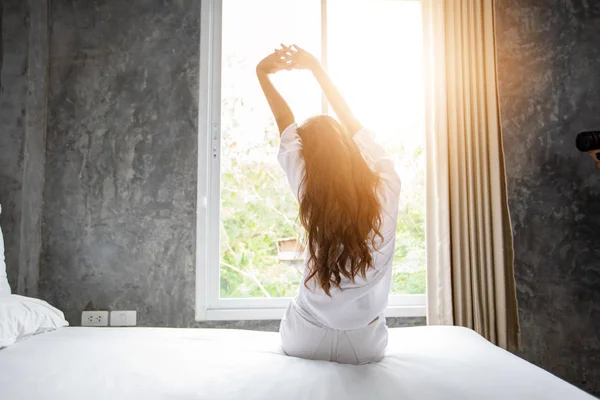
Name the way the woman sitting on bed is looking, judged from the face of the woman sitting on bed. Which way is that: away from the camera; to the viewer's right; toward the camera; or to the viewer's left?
away from the camera

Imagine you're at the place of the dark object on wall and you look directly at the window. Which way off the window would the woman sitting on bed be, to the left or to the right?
left

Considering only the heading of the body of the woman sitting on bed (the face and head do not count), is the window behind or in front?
in front

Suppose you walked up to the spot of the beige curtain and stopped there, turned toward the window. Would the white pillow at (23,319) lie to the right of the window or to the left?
left

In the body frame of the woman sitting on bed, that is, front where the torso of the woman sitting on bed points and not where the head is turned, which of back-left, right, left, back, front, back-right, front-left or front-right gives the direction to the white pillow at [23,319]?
left

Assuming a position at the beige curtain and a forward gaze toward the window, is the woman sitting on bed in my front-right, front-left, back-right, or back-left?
front-left

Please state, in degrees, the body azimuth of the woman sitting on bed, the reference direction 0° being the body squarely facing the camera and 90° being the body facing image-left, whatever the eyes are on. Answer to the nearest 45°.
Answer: approximately 180°

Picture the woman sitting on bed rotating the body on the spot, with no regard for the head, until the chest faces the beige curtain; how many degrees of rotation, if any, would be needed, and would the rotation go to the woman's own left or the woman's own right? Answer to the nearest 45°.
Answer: approximately 45° to the woman's own right

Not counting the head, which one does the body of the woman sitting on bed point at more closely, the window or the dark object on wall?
the window

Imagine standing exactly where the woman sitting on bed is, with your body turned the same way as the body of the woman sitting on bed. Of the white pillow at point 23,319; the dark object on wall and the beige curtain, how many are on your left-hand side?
1

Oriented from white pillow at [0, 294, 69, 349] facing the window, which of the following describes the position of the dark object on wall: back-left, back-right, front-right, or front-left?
front-right

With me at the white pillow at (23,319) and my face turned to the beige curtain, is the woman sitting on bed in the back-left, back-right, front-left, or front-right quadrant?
front-right

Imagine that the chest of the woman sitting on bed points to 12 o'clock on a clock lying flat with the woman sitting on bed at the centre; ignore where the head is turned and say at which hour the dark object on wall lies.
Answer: The dark object on wall is roughly at 2 o'clock from the woman sitting on bed.

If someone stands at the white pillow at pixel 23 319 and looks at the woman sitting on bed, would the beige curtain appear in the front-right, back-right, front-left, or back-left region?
front-left
